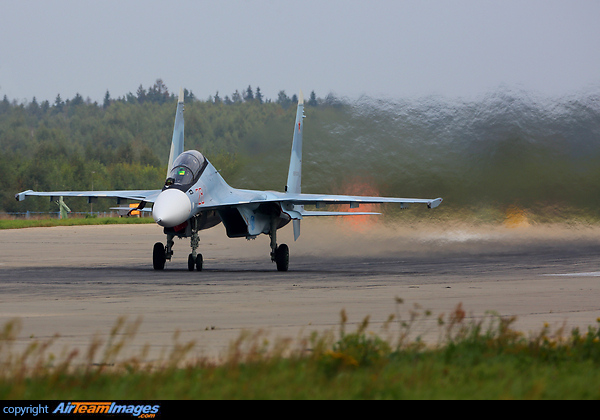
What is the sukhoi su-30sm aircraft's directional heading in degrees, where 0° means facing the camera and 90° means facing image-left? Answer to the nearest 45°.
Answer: approximately 0°
